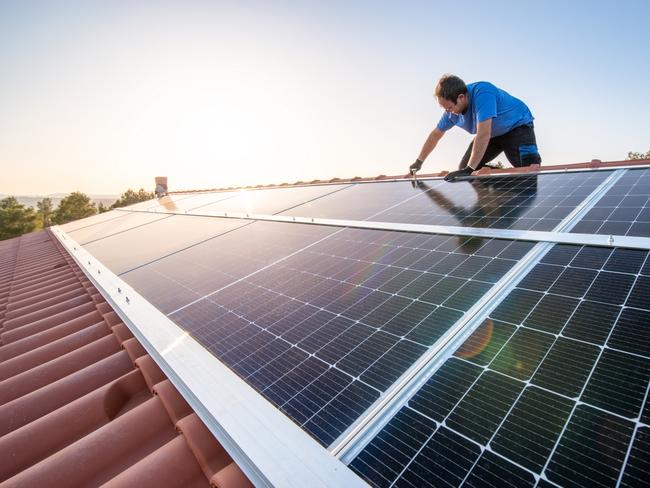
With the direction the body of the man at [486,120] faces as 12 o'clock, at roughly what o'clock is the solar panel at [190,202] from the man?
The solar panel is roughly at 2 o'clock from the man.

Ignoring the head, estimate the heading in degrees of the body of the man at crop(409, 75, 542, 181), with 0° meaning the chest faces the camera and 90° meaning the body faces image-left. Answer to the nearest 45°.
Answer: approximately 45°

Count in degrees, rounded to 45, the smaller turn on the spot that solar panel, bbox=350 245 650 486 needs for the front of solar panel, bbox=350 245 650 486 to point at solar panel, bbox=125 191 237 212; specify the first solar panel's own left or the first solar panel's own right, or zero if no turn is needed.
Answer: approximately 90° to the first solar panel's own right

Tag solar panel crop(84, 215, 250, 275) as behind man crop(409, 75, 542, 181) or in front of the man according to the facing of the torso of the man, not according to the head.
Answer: in front

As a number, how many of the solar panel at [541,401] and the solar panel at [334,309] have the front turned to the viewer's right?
0

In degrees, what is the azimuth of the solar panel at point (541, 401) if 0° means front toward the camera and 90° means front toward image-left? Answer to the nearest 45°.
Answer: approximately 45°

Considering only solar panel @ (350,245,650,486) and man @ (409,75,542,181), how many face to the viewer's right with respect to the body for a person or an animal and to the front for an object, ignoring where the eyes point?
0

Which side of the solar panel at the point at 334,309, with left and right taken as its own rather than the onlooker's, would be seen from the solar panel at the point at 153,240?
right

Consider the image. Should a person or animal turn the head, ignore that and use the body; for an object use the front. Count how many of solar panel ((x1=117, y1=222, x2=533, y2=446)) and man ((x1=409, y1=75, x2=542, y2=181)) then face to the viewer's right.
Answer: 0
